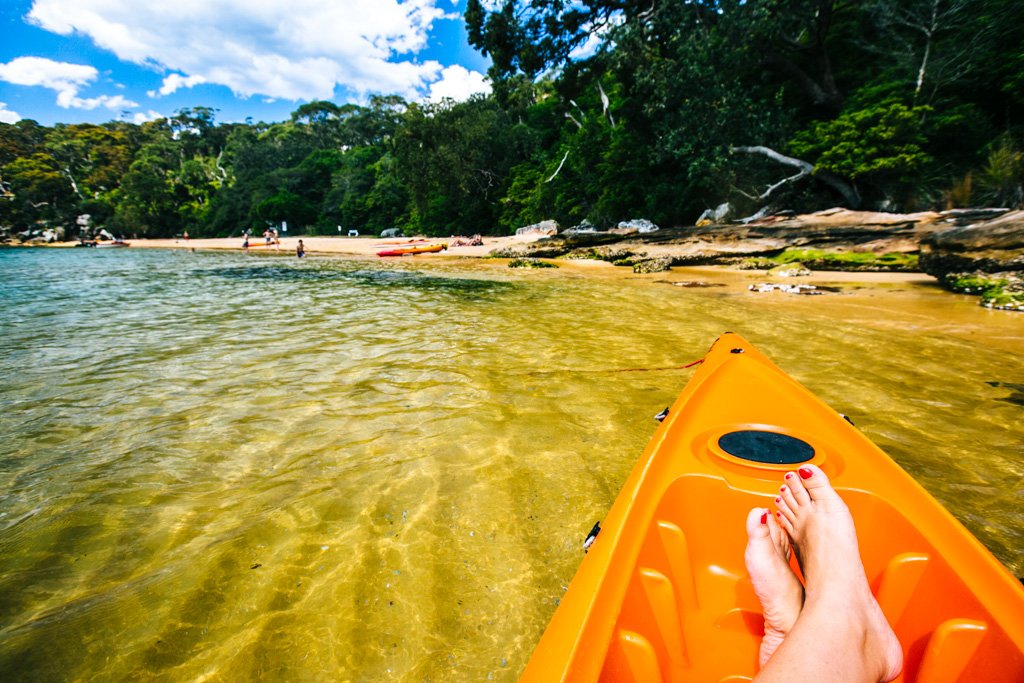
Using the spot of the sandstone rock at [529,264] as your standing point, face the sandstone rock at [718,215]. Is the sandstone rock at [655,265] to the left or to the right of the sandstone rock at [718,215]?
right

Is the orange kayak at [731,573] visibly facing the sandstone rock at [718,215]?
yes

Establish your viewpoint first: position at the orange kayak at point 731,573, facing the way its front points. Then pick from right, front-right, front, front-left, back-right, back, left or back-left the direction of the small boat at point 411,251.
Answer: front-left

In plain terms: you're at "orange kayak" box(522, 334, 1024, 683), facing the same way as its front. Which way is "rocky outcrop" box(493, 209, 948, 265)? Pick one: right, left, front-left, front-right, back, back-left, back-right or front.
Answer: front

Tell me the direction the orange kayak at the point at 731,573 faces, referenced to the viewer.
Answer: facing away from the viewer

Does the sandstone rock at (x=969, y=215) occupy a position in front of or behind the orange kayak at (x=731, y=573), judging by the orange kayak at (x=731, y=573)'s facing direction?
in front

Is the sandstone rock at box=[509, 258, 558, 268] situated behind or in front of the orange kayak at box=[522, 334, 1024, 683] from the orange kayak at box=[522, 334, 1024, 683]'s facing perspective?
in front

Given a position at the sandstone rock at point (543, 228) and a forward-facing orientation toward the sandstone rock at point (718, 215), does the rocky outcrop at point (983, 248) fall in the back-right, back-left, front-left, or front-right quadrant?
front-right

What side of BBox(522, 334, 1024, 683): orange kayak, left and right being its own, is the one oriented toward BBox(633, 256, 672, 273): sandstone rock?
front

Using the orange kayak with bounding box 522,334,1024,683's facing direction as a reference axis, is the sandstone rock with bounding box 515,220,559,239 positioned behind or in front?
in front

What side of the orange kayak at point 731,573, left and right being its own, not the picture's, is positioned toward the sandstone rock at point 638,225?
front

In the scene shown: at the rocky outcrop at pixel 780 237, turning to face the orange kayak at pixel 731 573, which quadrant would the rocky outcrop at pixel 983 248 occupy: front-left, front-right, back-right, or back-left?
front-left
